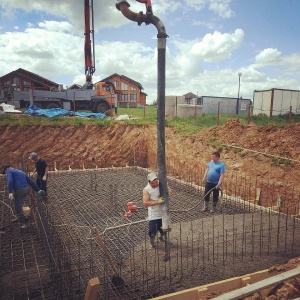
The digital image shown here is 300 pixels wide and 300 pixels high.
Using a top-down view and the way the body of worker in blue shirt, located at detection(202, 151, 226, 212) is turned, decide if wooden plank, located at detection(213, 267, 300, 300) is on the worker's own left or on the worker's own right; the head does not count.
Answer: on the worker's own left

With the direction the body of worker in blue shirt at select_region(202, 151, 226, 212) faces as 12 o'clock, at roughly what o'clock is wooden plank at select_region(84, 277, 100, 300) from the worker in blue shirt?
The wooden plank is roughly at 11 o'clock from the worker in blue shirt.

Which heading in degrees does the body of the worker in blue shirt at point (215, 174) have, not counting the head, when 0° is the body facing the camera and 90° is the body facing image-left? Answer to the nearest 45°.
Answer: approximately 45°

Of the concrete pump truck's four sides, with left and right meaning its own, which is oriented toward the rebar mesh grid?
right

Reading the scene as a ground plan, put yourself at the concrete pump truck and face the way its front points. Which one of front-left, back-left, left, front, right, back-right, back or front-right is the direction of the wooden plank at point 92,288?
right

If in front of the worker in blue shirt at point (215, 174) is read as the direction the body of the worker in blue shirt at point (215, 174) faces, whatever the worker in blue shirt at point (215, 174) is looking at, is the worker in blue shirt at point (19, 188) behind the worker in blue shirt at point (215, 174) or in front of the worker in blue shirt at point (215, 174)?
in front

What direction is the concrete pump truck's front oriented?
to the viewer's right

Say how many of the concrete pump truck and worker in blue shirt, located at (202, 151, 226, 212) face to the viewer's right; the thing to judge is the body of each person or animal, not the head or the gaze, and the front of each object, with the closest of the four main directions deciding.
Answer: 1

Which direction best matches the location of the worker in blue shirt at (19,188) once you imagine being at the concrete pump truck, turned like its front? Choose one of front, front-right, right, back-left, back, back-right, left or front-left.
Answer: right

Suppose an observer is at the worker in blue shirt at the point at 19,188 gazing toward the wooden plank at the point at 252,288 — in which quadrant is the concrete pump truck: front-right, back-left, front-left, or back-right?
back-left

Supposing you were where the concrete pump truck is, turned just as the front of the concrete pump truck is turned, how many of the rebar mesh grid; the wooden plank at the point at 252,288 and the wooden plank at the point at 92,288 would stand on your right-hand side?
3

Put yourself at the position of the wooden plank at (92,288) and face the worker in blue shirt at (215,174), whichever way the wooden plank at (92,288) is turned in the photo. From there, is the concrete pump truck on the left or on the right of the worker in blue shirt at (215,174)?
left

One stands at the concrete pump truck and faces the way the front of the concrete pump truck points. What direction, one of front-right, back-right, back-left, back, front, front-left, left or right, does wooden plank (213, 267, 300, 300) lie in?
right

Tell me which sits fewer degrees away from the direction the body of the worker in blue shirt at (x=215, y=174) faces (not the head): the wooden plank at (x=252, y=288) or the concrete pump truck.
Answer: the wooden plank

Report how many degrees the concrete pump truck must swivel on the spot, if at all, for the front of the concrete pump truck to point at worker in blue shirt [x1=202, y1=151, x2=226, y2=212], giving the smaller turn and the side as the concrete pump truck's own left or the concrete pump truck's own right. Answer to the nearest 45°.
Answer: approximately 90° to the concrete pump truck's own right
